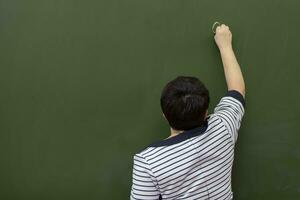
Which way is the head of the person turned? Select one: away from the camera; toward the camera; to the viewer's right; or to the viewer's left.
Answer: away from the camera

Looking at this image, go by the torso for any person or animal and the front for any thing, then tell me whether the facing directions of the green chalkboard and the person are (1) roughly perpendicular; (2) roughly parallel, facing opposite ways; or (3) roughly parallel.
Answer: roughly parallel, facing opposite ways

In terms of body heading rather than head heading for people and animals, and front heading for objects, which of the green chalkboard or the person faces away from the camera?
the person

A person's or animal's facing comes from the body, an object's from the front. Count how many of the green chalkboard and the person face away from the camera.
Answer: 1

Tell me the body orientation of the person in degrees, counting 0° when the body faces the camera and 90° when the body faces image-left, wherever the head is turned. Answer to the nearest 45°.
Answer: approximately 180°

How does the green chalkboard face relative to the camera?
toward the camera
